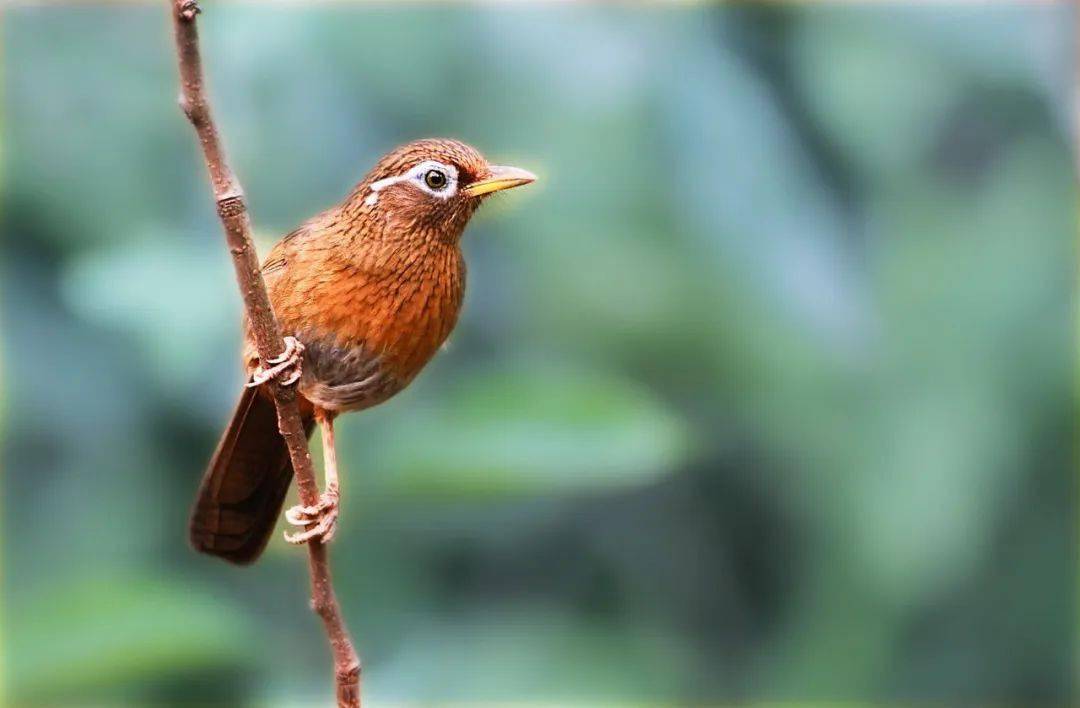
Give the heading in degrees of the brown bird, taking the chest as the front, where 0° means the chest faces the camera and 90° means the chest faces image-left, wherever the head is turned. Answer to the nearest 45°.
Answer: approximately 315°
